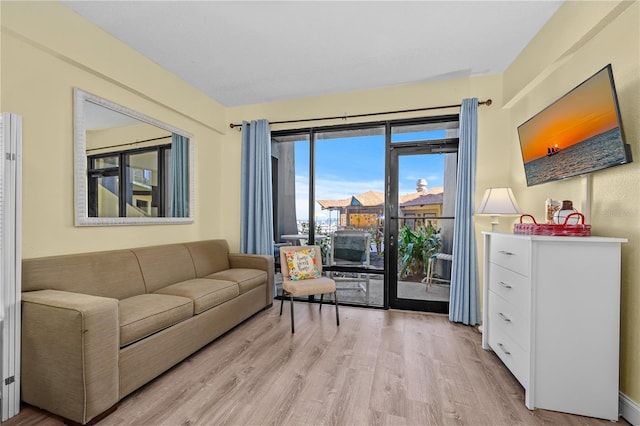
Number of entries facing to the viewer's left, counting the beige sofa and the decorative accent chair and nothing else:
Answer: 0

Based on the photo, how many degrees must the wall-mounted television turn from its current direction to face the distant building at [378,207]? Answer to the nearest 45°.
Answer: approximately 45° to its right

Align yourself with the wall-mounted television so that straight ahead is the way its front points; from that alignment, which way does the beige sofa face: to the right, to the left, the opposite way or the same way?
the opposite way

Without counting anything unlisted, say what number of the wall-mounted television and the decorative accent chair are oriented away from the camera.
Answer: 0

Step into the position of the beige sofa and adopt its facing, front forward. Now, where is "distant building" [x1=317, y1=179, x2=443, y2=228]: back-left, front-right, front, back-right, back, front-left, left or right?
front-left

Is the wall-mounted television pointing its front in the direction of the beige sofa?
yes

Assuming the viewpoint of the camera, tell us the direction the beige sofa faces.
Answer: facing the viewer and to the right of the viewer

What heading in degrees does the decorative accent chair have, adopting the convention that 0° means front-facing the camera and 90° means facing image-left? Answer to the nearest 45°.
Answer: approximately 315°

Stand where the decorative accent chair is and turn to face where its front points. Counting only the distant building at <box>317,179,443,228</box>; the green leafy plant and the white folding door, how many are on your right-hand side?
1

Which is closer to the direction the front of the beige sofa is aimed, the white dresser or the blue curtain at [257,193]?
the white dresser

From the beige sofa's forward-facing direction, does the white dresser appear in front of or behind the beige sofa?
in front

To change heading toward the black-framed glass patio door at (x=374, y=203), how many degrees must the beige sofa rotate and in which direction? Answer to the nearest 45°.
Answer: approximately 45° to its left

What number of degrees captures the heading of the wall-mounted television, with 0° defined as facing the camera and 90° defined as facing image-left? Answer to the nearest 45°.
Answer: approximately 45°
